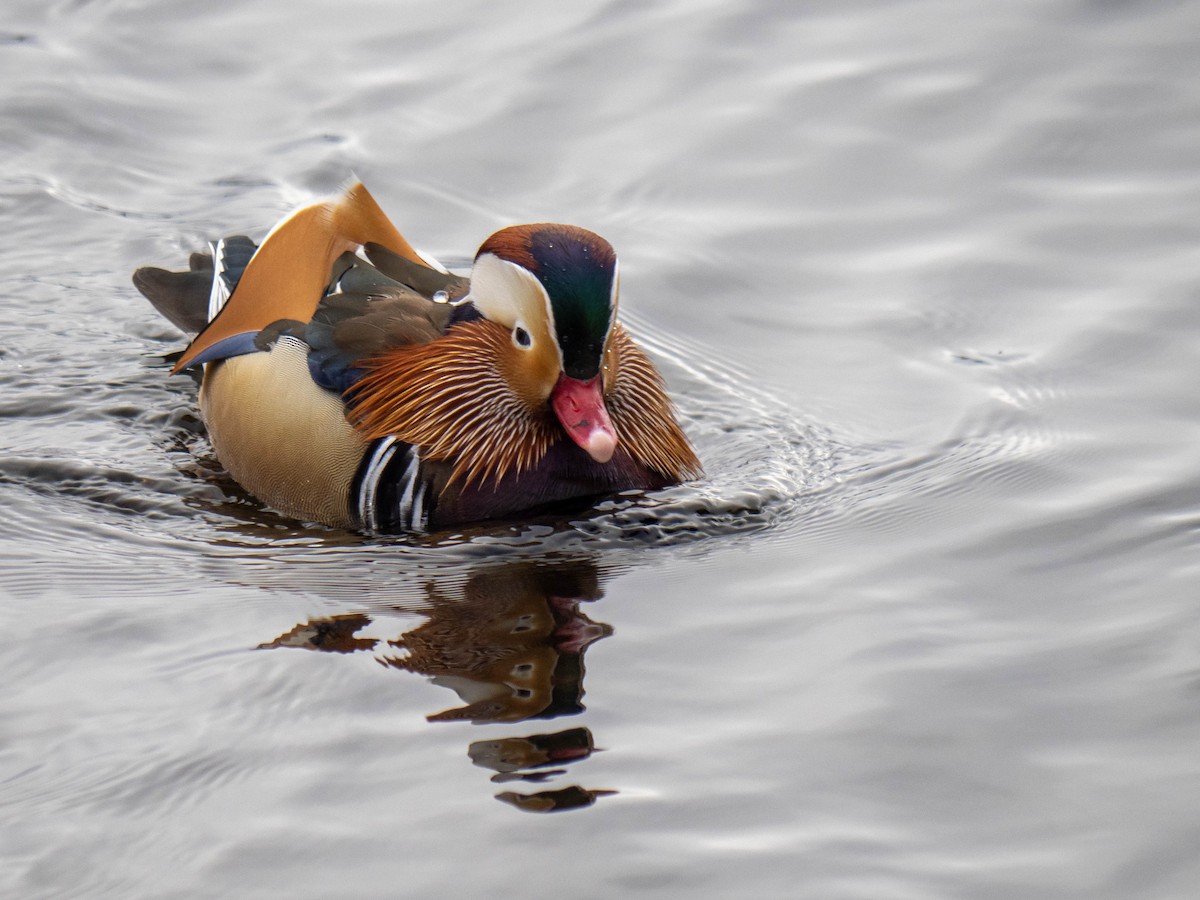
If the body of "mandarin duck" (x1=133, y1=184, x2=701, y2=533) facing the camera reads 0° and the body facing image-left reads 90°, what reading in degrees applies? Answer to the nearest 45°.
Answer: approximately 315°
